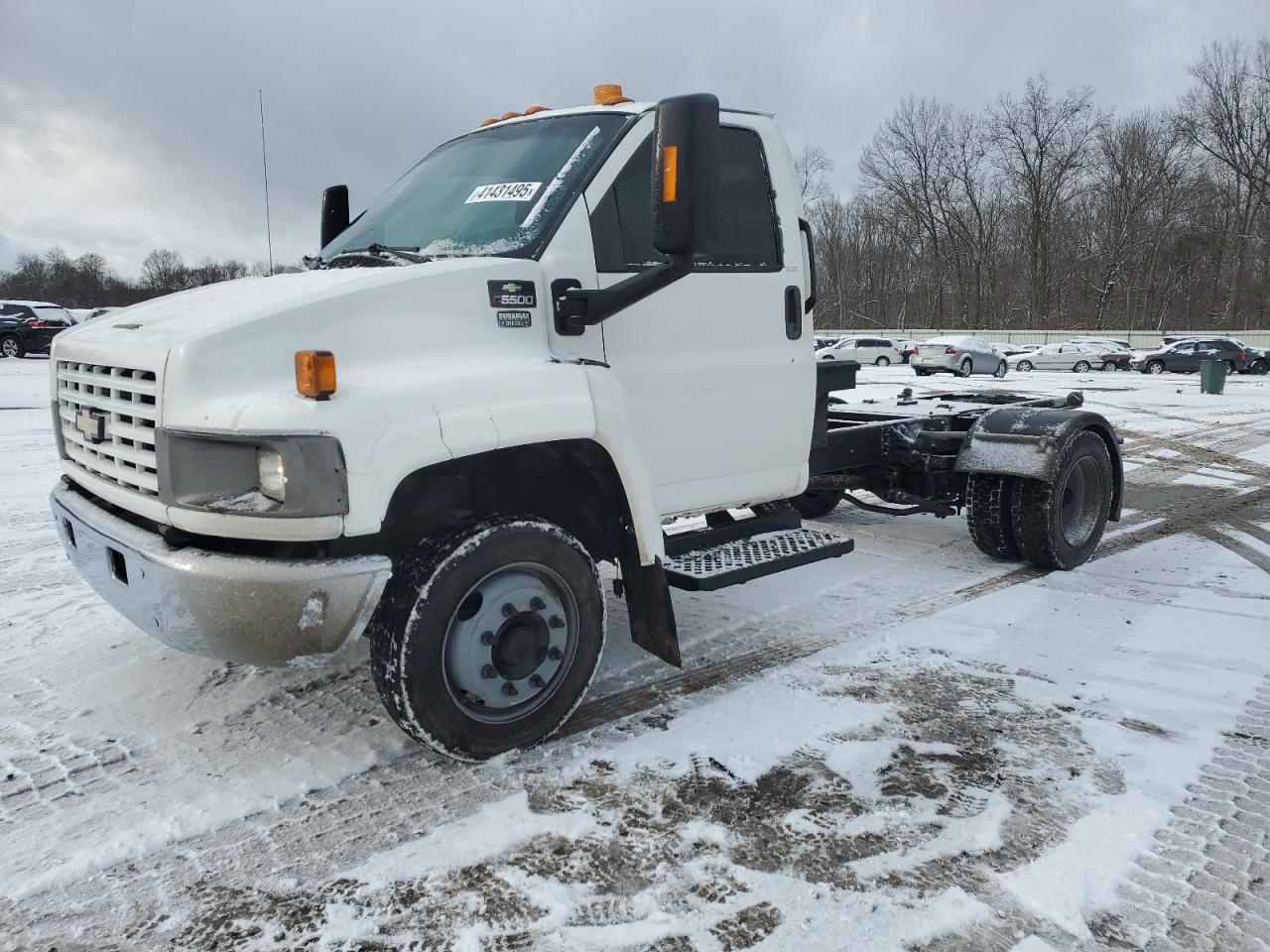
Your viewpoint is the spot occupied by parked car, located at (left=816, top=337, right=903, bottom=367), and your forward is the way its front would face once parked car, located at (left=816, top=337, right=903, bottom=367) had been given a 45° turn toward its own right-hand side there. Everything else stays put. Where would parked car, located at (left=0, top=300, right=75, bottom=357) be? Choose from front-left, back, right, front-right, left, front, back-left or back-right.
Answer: left

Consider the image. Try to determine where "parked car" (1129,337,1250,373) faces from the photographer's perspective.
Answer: facing to the left of the viewer

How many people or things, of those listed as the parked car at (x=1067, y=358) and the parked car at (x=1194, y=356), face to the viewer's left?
2

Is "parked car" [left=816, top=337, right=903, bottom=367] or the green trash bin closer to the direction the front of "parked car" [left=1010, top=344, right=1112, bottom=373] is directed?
the parked car

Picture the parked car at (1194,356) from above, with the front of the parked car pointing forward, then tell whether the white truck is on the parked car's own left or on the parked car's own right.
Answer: on the parked car's own left

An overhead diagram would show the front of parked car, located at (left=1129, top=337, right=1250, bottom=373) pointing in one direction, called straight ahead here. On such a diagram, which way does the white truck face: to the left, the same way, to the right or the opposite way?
to the left

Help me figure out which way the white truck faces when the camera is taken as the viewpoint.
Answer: facing the viewer and to the left of the viewer

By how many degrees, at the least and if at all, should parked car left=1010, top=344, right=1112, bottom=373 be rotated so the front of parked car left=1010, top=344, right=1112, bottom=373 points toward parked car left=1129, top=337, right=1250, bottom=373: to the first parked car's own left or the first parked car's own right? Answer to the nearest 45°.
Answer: approximately 135° to the first parked car's own left

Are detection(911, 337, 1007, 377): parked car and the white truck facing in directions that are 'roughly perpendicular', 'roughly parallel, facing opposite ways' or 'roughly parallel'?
roughly parallel, facing opposite ways

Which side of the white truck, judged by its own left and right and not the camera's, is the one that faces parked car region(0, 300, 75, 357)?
right

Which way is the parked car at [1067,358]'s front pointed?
to the viewer's left

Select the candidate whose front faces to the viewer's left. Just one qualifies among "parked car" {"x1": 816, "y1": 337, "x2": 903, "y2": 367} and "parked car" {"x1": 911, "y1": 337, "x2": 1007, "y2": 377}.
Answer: "parked car" {"x1": 816, "y1": 337, "x2": 903, "y2": 367}

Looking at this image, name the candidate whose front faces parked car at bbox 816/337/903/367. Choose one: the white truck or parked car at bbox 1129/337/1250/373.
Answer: parked car at bbox 1129/337/1250/373

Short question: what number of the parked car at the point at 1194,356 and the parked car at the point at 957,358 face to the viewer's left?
1

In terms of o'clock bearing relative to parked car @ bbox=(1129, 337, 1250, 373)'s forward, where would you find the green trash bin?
The green trash bin is roughly at 9 o'clock from the parked car.

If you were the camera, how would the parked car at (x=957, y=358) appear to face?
facing away from the viewer and to the right of the viewer

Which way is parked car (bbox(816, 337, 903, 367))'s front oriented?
to the viewer's left

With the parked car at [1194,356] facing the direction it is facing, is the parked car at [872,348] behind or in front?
in front

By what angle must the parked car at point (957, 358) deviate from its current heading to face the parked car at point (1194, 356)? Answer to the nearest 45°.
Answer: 0° — it already faces it
